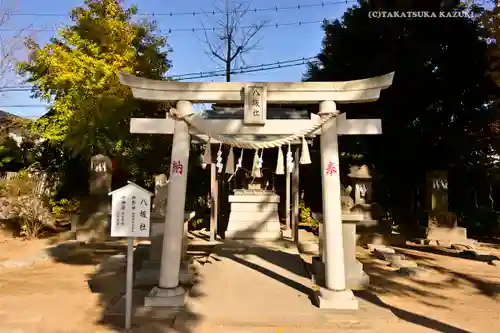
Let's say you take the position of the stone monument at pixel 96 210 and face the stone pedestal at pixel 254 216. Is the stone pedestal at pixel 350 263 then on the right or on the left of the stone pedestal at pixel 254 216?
right

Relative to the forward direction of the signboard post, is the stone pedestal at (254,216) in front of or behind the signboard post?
behind

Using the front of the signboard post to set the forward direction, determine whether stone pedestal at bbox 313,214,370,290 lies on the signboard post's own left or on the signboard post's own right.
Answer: on the signboard post's own left

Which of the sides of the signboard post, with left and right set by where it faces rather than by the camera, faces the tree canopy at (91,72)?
back

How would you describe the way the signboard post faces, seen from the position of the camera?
facing the viewer

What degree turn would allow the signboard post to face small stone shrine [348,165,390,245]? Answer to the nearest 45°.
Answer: approximately 135° to its left

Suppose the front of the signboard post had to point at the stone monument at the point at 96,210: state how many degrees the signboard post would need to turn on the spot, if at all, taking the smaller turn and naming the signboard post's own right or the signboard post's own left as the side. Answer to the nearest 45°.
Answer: approximately 180°
